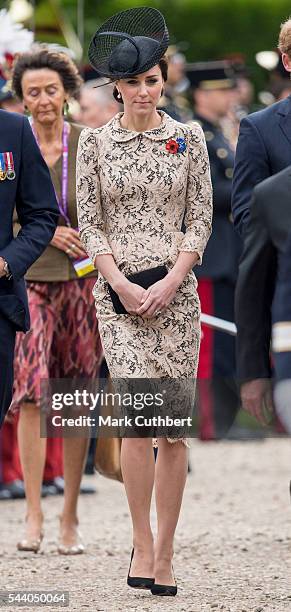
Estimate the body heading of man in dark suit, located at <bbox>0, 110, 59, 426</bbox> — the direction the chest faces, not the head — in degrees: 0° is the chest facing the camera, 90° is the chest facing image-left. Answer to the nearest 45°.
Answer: approximately 0°

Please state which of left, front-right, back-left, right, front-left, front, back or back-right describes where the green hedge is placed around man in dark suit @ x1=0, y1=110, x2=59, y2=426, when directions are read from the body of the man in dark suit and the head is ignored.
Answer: back

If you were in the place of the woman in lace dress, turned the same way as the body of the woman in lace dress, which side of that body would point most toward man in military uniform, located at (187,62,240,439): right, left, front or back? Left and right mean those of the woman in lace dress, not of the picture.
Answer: back

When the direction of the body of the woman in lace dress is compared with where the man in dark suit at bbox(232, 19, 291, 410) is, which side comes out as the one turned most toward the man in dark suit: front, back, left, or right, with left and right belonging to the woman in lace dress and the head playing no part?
left

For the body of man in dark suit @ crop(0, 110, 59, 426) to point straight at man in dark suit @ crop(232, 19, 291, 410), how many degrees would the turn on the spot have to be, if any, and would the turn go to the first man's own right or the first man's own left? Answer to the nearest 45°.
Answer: approximately 90° to the first man's own left

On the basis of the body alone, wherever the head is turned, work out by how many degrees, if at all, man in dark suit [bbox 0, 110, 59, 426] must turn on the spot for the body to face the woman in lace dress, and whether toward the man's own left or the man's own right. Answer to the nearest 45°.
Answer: approximately 90° to the man's own left

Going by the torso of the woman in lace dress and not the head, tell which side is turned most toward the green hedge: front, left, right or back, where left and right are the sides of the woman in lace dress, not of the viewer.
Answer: back

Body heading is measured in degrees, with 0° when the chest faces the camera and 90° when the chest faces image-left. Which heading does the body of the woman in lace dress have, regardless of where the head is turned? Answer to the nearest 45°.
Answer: approximately 0°

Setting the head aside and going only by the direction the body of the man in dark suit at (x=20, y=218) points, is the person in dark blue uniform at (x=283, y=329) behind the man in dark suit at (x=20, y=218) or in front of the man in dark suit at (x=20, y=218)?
in front
